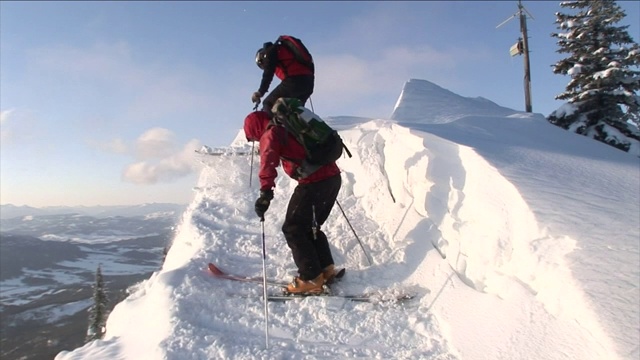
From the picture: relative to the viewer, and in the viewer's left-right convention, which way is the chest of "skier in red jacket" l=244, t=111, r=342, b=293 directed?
facing to the left of the viewer
